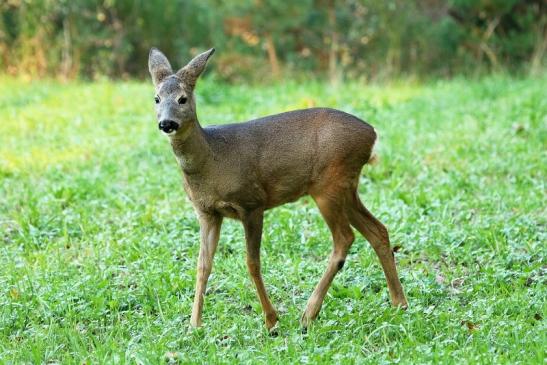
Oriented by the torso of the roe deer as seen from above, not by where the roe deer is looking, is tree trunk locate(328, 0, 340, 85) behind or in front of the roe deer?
behind

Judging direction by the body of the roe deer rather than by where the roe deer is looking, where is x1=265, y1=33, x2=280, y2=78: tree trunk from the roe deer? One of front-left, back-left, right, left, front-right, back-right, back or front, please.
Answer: back-right

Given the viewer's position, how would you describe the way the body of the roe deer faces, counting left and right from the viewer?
facing the viewer and to the left of the viewer
